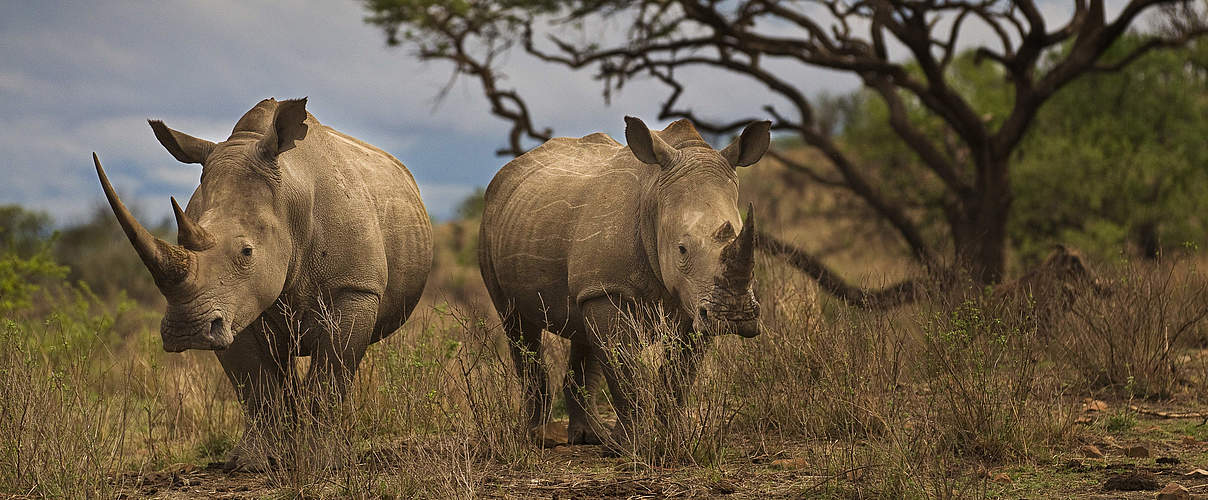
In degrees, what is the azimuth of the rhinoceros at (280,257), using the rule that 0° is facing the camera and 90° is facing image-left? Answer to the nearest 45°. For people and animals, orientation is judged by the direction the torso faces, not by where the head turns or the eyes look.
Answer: approximately 45°

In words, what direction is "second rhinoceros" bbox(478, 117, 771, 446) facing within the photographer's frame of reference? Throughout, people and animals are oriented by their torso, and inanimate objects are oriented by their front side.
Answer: facing the viewer and to the right of the viewer

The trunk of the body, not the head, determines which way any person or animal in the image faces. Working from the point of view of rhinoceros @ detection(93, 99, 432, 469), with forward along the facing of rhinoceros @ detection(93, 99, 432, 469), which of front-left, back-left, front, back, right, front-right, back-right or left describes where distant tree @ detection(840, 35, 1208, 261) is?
back

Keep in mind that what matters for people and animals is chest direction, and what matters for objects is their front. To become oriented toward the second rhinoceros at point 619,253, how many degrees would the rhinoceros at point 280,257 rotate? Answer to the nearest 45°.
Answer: approximately 135° to its left

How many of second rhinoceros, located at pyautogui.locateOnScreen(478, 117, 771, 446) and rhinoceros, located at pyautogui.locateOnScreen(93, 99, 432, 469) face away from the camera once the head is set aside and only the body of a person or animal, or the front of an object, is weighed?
0

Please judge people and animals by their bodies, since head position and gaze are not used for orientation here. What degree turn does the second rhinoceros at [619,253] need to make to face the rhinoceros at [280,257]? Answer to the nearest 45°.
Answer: approximately 135° to its right

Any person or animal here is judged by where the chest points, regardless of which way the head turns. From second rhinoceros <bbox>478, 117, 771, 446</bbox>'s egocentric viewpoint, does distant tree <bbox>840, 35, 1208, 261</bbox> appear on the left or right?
on its left

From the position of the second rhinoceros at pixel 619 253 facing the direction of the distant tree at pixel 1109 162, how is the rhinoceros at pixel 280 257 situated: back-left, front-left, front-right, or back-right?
back-left
